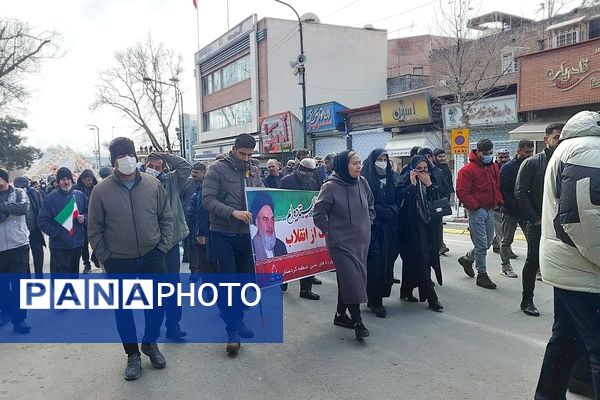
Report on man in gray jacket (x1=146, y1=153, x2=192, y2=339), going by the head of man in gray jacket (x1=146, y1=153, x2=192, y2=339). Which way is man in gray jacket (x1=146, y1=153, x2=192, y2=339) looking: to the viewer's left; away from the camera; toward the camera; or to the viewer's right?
toward the camera

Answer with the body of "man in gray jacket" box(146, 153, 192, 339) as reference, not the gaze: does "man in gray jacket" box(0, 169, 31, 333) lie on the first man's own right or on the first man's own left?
on the first man's own right

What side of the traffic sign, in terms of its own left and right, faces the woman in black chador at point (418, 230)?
front

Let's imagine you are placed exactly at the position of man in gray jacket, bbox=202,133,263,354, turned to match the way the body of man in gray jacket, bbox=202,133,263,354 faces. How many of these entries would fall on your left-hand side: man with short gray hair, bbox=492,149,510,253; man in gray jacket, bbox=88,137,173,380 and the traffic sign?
2

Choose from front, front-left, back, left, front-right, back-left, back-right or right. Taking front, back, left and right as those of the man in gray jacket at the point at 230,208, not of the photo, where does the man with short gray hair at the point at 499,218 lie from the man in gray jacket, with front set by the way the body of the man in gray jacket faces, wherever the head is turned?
left

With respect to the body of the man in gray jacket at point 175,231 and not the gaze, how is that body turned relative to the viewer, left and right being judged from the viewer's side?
facing the viewer

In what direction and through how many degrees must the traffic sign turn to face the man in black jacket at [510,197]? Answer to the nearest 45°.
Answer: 0° — it already faces them

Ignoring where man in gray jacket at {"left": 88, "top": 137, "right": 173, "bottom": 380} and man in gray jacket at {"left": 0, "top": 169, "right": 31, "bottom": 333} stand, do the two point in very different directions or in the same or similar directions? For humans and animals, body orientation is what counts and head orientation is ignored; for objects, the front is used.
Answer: same or similar directions

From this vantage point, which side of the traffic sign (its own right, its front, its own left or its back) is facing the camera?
front

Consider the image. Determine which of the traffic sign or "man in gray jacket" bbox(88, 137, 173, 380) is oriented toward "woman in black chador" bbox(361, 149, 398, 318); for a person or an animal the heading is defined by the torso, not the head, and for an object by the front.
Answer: the traffic sign

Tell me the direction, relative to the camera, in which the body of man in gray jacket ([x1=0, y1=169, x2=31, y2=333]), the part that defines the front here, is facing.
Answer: toward the camera

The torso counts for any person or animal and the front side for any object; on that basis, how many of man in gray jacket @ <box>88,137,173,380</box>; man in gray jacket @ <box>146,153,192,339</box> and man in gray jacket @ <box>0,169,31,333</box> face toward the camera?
3

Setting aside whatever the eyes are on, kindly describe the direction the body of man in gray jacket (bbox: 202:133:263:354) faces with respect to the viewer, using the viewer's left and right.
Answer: facing the viewer and to the right of the viewer

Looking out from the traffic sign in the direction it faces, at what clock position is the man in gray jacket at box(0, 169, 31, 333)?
The man in gray jacket is roughly at 1 o'clock from the traffic sign.

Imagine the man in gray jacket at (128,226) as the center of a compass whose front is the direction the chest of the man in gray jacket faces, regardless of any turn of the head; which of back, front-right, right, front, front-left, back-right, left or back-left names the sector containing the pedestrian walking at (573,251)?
front-left
